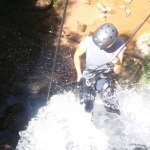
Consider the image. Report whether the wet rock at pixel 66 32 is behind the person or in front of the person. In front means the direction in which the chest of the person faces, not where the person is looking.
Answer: behind

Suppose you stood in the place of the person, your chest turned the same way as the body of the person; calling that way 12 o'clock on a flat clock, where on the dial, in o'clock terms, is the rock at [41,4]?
The rock is roughly at 5 o'clock from the person.

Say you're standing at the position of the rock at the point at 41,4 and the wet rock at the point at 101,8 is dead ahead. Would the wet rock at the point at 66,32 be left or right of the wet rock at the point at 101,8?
right

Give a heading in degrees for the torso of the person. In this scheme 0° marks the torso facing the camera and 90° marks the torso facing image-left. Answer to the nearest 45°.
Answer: approximately 0°

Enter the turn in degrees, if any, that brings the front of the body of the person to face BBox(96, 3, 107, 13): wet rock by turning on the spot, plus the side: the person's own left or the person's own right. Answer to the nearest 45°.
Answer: approximately 180°
